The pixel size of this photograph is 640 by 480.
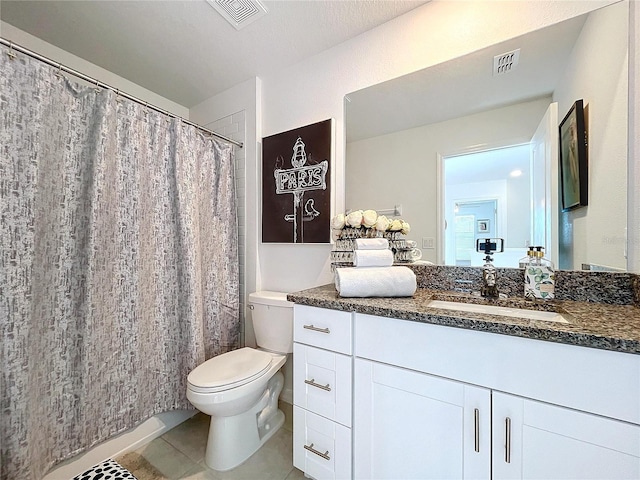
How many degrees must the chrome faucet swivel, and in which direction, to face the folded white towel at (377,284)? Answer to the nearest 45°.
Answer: approximately 45° to its right

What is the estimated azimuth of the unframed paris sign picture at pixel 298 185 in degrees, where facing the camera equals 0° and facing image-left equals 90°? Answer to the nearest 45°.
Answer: approximately 45°

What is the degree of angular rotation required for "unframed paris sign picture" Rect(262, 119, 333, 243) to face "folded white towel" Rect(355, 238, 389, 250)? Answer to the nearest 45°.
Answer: approximately 90° to its left

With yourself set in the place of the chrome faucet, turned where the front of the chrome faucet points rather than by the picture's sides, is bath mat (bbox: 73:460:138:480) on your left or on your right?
on your right

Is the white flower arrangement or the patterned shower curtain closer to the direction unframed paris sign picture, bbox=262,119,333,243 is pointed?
the patterned shower curtain

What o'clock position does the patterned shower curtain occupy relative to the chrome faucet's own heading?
The patterned shower curtain is roughly at 2 o'clock from the chrome faucet.
